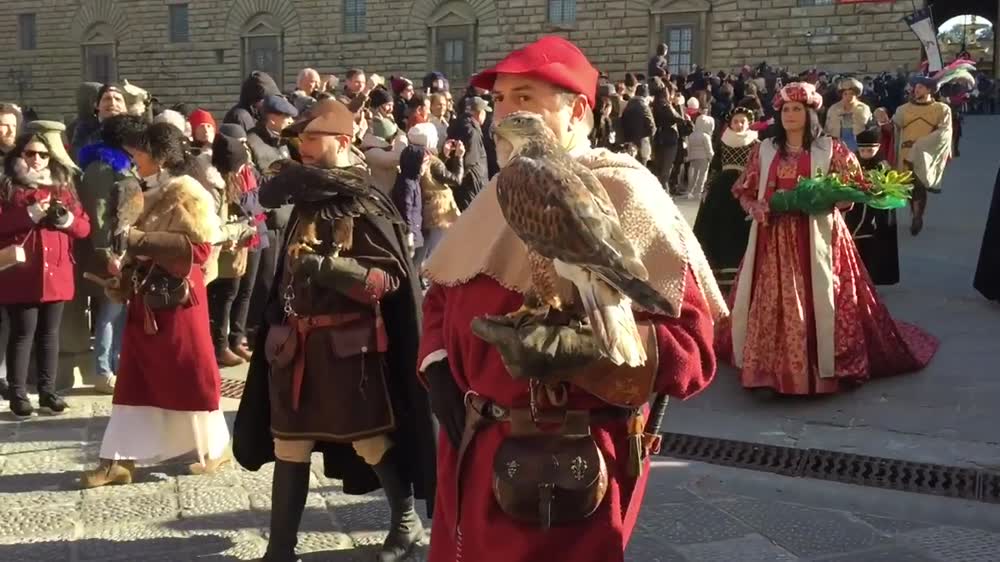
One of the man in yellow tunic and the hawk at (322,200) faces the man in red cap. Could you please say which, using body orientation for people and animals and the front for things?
the man in yellow tunic

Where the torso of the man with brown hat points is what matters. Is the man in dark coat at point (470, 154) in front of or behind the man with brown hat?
behind

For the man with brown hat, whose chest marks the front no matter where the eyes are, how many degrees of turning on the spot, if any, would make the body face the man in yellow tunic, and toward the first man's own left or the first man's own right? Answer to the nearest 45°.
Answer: approximately 180°

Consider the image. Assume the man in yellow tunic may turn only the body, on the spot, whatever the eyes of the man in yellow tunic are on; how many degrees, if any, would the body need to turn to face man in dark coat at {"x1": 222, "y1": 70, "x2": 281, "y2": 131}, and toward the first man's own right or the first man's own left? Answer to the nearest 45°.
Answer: approximately 45° to the first man's own right

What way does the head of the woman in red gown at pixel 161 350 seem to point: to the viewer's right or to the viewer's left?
to the viewer's left

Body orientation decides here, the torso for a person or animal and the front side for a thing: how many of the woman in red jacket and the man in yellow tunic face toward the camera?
2
